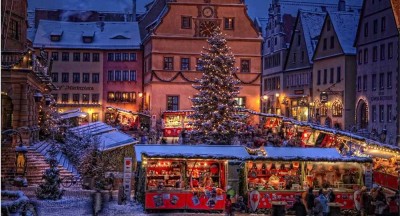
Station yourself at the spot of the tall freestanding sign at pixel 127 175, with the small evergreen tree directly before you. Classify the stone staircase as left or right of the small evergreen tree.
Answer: right

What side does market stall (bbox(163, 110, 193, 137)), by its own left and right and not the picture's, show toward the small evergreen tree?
front

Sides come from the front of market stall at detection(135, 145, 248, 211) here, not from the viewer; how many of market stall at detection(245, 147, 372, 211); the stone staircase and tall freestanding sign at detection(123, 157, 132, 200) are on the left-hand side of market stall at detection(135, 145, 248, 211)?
1

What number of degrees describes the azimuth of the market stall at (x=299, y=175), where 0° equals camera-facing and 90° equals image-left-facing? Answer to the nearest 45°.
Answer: approximately 0°

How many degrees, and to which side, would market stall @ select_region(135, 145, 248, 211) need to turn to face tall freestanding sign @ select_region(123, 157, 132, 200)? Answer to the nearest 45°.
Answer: approximately 135° to its right

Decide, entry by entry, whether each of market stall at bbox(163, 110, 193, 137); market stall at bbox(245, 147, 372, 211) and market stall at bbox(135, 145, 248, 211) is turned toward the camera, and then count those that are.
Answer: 3

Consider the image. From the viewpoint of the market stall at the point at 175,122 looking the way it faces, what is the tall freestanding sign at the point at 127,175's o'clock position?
The tall freestanding sign is roughly at 12 o'clock from the market stall.

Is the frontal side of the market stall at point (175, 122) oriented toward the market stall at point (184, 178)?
yes

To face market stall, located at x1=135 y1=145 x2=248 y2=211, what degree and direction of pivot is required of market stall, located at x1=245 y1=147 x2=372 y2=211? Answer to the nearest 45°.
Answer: approximately 90° to its right

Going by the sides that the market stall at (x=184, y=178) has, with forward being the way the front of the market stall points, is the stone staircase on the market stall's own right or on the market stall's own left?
on the market stall's own right

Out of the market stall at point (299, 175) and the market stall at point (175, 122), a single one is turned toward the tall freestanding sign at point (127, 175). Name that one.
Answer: the market stall at point (175, 122)

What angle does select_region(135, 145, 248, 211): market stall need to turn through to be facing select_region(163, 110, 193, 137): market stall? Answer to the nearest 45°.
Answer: approximately 180°

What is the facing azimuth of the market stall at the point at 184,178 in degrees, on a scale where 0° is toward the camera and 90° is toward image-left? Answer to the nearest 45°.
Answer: approximately 0°

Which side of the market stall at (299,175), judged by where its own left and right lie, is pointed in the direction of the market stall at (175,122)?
back

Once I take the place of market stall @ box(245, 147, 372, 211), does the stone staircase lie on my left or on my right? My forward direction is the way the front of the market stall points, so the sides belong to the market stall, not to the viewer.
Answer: on my right
